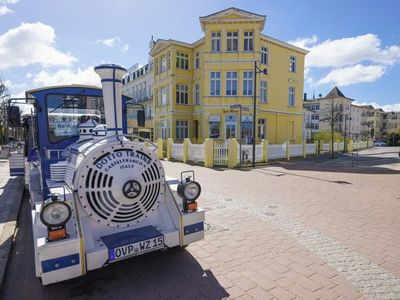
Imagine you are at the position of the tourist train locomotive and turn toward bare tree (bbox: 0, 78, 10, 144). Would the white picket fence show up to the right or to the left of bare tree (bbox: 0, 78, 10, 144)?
right

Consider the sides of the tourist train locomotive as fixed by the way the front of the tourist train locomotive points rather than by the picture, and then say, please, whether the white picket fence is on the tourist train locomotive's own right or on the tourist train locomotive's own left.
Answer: on the tourist train locomotive's own left

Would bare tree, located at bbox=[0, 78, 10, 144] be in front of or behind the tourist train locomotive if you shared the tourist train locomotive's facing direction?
behind

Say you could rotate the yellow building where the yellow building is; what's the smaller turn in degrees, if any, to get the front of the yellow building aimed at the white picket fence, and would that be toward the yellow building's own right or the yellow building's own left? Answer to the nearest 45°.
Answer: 0° — it already faces it

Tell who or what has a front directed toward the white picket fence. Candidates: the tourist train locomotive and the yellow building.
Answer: the yellow building

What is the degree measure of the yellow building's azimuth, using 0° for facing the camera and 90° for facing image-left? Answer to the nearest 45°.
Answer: approximately 0°

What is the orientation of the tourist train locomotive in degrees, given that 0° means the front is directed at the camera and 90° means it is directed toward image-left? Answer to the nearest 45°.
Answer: approximately 315°

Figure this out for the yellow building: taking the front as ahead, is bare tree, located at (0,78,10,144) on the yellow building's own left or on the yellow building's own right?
on the yellow building's own right

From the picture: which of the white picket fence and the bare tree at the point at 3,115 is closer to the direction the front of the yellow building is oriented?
the white picket fence
